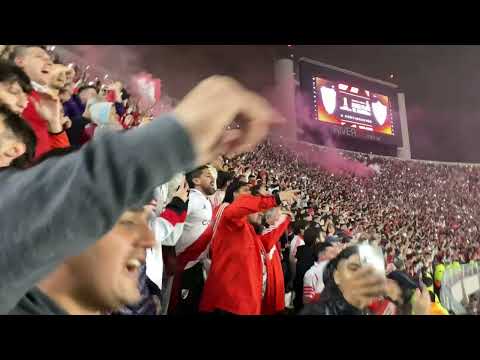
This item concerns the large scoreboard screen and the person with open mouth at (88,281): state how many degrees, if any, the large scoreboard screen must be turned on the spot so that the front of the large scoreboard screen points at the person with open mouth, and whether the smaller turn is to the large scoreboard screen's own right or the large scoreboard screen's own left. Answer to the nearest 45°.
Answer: approximately 45° to the large scoreboard screen's own right

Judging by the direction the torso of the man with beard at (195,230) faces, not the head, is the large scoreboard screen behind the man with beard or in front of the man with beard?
in front

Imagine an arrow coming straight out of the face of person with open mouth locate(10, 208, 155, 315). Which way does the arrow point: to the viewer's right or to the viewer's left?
to the viewer's right

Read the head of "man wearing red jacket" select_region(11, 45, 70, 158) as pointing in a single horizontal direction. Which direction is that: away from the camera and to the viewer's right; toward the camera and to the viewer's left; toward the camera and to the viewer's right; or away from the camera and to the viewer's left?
toward the camera and to the viewer's right

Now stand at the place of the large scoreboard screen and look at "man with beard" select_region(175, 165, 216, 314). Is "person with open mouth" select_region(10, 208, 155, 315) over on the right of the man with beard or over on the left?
left
